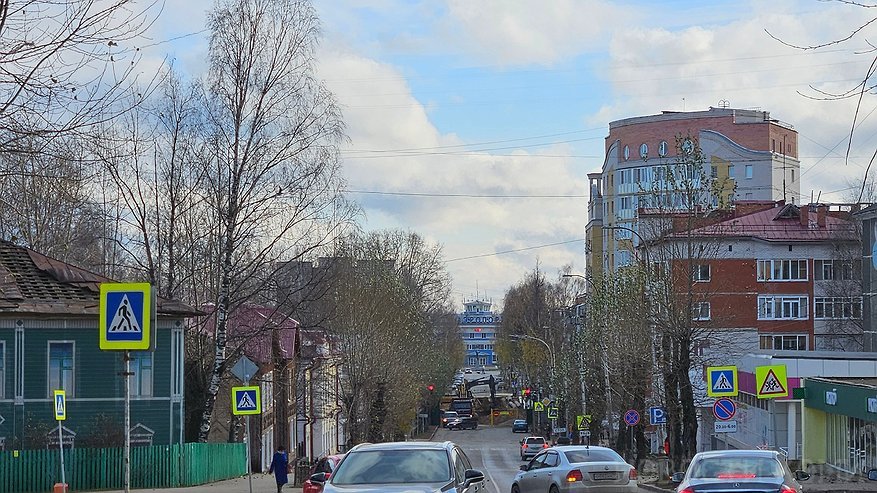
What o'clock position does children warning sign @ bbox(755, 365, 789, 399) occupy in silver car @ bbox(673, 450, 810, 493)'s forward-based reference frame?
The children warning sign is roughly at 12 o'clock from the silver car.

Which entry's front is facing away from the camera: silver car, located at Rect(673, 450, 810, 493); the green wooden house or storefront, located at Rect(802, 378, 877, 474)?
the silver car

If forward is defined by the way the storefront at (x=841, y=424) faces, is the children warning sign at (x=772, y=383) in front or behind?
in front

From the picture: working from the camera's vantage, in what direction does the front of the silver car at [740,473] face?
facing away from the viewer

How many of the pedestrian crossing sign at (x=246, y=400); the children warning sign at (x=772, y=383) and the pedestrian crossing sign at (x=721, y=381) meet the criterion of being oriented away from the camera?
0

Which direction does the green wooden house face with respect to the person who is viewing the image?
facing the viewer

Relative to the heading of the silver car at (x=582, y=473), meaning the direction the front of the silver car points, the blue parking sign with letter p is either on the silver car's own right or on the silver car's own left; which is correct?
on the silver car's own right

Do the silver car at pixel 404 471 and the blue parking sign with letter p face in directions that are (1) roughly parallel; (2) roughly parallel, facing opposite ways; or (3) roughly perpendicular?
roughly parallel

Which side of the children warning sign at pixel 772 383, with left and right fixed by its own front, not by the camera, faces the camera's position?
front

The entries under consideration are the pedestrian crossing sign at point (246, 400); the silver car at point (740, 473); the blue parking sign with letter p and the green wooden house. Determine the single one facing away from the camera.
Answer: the silver car

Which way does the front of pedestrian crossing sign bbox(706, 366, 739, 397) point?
toward the camera

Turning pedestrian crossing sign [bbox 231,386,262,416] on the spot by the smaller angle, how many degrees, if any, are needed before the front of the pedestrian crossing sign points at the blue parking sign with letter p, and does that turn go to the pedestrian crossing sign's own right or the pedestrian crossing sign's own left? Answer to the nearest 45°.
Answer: approximately 135° to the pedestrian crossing sign's own left

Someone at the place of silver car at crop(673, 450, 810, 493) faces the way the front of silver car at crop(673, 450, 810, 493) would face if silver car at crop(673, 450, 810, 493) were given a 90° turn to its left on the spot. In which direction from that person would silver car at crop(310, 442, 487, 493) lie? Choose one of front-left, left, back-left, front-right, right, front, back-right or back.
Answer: front-left
